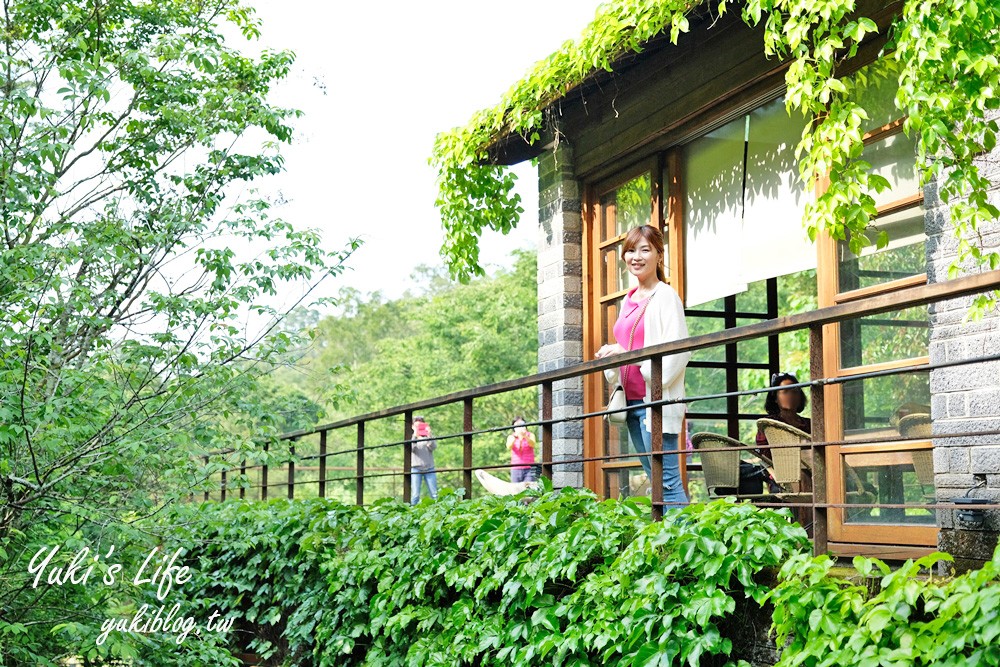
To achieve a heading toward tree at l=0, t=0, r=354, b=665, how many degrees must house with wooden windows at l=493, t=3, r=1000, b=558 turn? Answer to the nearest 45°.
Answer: approximately 45° to its right

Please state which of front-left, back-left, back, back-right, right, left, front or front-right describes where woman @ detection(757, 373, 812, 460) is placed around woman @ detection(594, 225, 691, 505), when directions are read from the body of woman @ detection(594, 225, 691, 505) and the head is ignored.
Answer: back

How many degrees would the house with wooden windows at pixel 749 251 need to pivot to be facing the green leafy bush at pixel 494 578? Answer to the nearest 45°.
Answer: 0° — it already faces it

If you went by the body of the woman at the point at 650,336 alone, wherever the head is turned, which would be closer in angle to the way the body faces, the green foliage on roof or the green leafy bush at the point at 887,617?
the green leafy bush

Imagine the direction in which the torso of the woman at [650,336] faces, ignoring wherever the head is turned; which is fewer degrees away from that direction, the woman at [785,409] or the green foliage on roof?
the green foliage on roof

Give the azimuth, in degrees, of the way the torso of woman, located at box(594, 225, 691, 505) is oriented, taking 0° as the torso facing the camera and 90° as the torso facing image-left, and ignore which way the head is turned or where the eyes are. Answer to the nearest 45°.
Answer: approximately 45°

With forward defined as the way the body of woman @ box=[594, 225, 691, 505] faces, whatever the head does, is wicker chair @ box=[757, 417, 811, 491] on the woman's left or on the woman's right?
on the woman's left

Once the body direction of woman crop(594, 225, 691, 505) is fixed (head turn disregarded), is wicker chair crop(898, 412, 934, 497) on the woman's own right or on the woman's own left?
on the woman's own left
